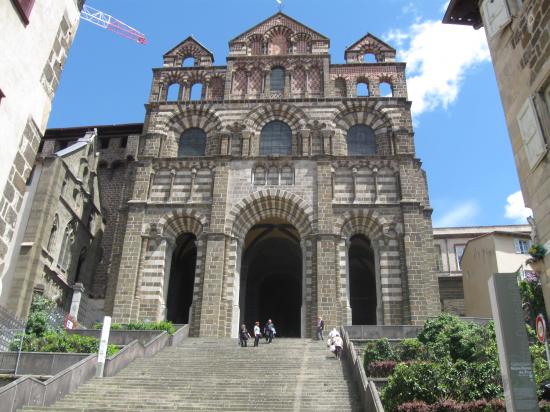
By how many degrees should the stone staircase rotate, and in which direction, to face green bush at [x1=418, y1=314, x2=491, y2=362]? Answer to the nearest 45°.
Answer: approximately 90° to its left

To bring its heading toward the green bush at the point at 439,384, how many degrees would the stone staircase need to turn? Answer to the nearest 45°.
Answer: approximately 45° to its left

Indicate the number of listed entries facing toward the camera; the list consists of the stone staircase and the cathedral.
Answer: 2

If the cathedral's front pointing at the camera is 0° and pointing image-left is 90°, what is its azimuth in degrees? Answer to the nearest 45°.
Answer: approximately 0°

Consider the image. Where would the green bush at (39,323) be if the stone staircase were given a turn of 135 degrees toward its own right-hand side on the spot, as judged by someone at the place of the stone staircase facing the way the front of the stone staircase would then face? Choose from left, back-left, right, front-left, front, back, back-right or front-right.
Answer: front

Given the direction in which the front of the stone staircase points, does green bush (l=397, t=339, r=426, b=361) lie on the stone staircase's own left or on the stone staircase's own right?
on the stone staircase's own left
